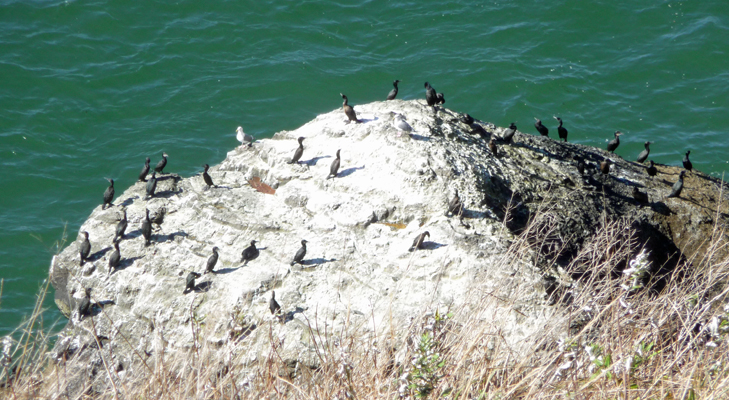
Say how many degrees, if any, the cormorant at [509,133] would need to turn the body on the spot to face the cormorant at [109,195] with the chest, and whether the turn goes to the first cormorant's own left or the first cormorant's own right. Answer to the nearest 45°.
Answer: approximately 180°

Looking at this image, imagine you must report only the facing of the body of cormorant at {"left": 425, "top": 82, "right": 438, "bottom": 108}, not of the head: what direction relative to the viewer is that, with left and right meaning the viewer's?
facing to the left of the viewer

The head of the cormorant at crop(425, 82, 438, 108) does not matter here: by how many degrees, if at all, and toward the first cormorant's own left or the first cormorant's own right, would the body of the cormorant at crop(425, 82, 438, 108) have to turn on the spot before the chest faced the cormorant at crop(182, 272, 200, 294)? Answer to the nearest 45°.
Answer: approximately 45° to the first cormorant's own left
